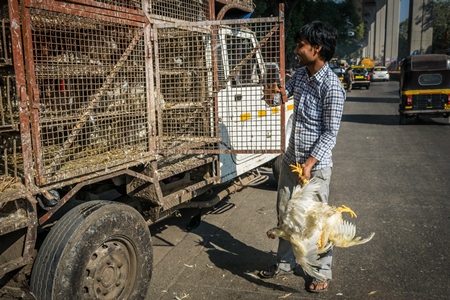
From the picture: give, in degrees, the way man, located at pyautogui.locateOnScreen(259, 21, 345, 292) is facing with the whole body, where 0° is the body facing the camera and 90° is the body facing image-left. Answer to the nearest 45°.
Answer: approximately 45°

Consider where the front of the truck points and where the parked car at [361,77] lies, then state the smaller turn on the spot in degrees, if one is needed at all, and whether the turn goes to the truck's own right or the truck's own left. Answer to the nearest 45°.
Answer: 0° — it already faces it

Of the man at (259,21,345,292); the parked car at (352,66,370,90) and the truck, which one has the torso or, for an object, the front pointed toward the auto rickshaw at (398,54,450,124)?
the truck

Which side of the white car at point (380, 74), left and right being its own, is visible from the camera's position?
back

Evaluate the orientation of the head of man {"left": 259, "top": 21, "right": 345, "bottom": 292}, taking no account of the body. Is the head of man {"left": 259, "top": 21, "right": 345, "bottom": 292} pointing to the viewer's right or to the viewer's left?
to the viewer's left

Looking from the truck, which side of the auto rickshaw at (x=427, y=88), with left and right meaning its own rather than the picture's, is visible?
back

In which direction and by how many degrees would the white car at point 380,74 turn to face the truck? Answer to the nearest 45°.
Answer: approximately 180°

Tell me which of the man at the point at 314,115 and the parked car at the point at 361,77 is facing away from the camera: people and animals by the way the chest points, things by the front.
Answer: the parked car

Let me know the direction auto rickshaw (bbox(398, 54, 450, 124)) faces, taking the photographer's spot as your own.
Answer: facing away from the viewer

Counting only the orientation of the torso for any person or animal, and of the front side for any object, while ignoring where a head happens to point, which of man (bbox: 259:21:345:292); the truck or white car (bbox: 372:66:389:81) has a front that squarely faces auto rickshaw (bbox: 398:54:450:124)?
the truck

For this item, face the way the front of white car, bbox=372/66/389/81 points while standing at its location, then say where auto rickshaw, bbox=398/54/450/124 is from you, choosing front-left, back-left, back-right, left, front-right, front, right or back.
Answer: back

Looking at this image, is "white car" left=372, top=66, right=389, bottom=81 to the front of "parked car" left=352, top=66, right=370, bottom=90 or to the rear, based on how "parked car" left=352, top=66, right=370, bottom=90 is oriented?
to the front

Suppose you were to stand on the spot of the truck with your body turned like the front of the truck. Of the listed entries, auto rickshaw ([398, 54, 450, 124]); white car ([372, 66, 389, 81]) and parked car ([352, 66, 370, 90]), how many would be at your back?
0

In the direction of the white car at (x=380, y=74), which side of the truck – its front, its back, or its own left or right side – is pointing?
front

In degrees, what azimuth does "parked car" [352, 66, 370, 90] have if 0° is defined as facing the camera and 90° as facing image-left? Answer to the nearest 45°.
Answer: approximately 180°
